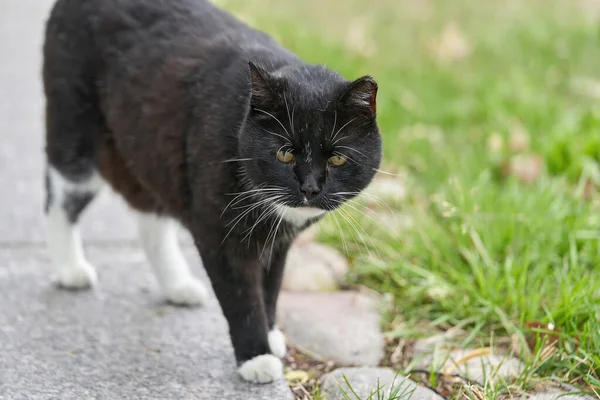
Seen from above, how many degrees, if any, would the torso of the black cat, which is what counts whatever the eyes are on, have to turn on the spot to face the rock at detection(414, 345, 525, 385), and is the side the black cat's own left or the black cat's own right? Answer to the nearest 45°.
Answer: approximately 45° to the black cat's own left

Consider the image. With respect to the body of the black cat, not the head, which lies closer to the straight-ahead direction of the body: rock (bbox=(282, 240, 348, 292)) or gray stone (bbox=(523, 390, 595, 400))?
the gray stone

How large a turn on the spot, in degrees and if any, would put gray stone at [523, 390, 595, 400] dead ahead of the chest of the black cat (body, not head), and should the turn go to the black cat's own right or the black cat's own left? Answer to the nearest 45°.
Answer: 0° — it already faces it

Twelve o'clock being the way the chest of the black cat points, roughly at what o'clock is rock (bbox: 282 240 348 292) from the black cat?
The rock is roughly at 9 o'clock from the black cat.

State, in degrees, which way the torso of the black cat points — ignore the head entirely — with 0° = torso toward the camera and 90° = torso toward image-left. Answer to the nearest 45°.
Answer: approximately 315°
